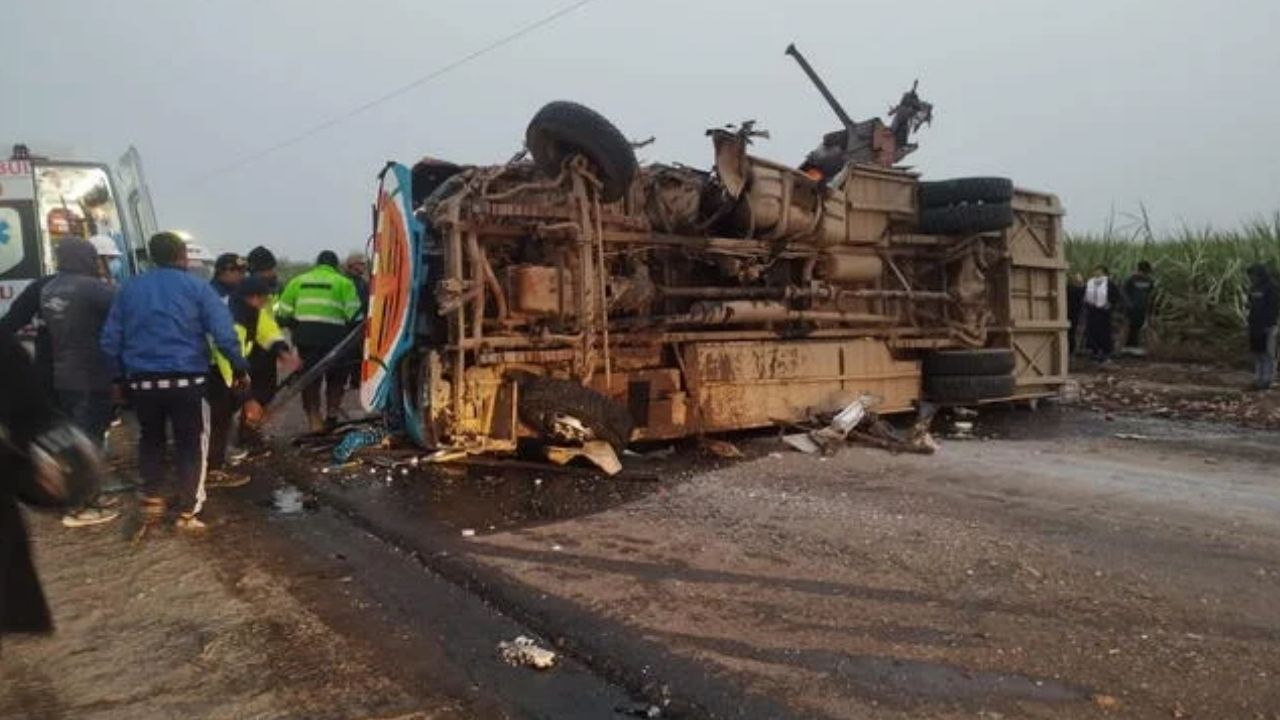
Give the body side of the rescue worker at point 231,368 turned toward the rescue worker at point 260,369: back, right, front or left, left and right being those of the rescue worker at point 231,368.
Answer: left

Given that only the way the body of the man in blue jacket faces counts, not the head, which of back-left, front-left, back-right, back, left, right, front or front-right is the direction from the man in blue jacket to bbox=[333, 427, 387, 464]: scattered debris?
front-right

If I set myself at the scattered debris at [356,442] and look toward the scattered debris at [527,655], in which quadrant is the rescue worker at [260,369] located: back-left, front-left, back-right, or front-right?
back-right

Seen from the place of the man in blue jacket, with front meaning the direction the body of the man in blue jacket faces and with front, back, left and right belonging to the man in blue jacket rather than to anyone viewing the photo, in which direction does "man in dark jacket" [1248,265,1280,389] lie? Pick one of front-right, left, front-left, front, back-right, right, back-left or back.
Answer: right

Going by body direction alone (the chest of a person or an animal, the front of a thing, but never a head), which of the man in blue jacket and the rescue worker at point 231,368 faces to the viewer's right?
the rescue worker

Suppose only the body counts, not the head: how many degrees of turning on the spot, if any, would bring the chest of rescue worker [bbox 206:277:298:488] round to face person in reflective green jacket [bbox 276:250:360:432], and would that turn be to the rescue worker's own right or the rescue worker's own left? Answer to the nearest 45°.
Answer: approximately 45° to the rescue worker's own left

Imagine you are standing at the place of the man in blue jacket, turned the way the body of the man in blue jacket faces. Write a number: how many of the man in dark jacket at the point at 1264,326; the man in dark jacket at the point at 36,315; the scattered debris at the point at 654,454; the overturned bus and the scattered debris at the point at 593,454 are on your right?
4

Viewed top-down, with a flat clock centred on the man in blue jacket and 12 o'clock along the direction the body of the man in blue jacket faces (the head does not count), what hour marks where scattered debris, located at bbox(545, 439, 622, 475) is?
The scattered debris is roughly at 3 o'clock from the man in blue jacket.

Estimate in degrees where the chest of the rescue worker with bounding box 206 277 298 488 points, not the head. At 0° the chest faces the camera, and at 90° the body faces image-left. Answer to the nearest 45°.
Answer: approximately 270°

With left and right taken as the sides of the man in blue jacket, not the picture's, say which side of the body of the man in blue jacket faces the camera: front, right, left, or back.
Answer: back

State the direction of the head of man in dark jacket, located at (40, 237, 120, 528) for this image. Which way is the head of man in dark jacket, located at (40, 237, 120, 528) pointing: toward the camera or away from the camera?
away from the camera

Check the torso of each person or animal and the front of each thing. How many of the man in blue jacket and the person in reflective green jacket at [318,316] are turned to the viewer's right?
0
